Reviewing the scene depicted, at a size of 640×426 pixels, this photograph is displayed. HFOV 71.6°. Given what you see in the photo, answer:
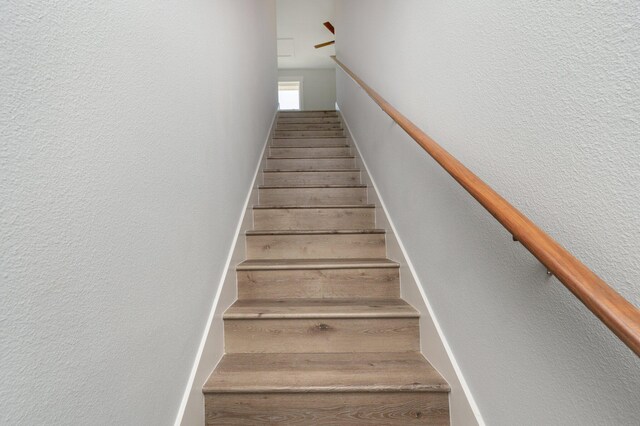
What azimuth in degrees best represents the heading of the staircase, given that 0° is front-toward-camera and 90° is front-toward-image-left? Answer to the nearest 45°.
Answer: approximately 0°
